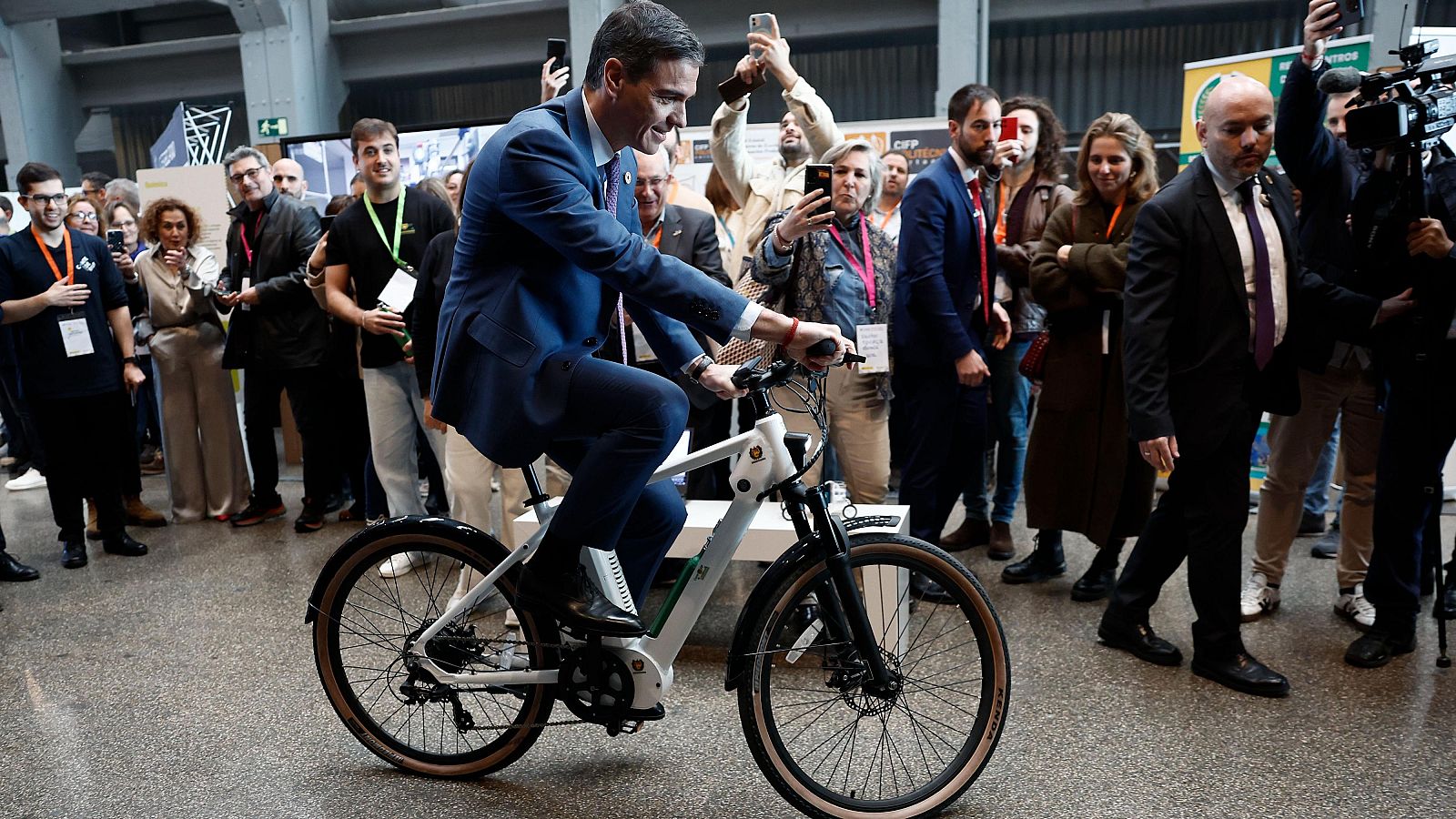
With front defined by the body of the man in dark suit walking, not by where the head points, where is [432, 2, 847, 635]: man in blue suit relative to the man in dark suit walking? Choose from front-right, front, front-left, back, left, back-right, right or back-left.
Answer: right

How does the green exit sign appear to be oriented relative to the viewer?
toward the camera

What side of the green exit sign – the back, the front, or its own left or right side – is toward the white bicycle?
front

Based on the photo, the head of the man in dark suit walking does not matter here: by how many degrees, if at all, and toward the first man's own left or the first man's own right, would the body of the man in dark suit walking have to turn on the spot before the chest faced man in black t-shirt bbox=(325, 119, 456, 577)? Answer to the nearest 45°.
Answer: approximately 135° to the first man's own right

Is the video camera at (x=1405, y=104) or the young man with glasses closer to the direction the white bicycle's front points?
the video camera

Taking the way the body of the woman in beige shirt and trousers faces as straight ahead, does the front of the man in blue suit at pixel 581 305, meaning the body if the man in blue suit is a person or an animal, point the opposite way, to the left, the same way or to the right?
to the left

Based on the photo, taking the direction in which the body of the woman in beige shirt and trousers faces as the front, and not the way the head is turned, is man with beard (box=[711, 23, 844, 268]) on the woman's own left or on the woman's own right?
on the woman's own left

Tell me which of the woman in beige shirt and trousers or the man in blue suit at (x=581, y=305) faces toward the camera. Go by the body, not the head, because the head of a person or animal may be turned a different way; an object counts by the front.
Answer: the woman in beige shirt and trousers

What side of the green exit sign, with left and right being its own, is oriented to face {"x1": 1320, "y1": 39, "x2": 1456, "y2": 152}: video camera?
front

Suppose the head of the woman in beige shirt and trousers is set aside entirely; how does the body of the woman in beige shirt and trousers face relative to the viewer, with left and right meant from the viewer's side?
facing the viewer

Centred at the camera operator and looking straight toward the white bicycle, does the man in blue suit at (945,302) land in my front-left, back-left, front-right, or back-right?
front-right

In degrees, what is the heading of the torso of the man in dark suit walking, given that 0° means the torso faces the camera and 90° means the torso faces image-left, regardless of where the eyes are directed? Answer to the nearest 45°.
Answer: approximately 315°

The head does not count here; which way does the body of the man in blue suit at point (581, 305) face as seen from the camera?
to the viewer's right

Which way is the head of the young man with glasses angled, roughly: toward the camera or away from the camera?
toward the camera

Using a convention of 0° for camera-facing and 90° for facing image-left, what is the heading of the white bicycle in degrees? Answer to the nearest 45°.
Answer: approximately 270°

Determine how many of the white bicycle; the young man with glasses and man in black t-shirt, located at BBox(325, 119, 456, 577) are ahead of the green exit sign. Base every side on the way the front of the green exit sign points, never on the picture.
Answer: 3

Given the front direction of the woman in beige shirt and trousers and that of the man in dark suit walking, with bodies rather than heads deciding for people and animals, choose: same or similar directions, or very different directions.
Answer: same or similar directions

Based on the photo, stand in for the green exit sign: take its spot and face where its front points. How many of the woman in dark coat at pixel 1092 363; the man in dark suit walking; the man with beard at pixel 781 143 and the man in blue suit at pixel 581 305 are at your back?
0

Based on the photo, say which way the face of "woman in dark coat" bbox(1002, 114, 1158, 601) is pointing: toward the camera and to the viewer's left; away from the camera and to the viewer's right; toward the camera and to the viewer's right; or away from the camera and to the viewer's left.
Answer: toward the camera and to the viewer's left
